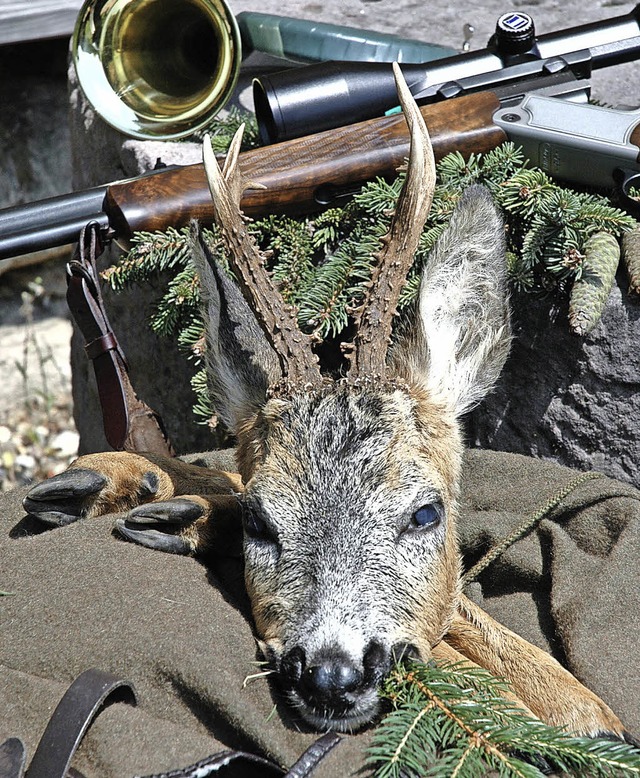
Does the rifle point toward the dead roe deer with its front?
no

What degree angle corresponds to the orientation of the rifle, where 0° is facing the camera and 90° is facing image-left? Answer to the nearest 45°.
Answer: approximately 90°

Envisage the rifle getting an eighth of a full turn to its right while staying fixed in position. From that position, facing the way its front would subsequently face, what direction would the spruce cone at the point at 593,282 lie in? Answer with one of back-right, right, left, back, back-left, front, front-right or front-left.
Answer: back

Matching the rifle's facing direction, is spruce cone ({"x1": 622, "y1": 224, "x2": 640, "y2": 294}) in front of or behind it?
behind

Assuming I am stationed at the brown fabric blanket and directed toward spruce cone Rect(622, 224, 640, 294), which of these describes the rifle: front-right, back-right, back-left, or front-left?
front-left

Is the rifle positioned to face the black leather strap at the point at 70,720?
no

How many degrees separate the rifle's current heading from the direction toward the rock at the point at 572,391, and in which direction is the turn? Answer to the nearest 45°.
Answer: approximately 135° to its left

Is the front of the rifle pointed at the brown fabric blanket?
no

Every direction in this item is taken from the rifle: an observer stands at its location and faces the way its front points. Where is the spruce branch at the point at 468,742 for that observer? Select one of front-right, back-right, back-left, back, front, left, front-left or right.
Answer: left
